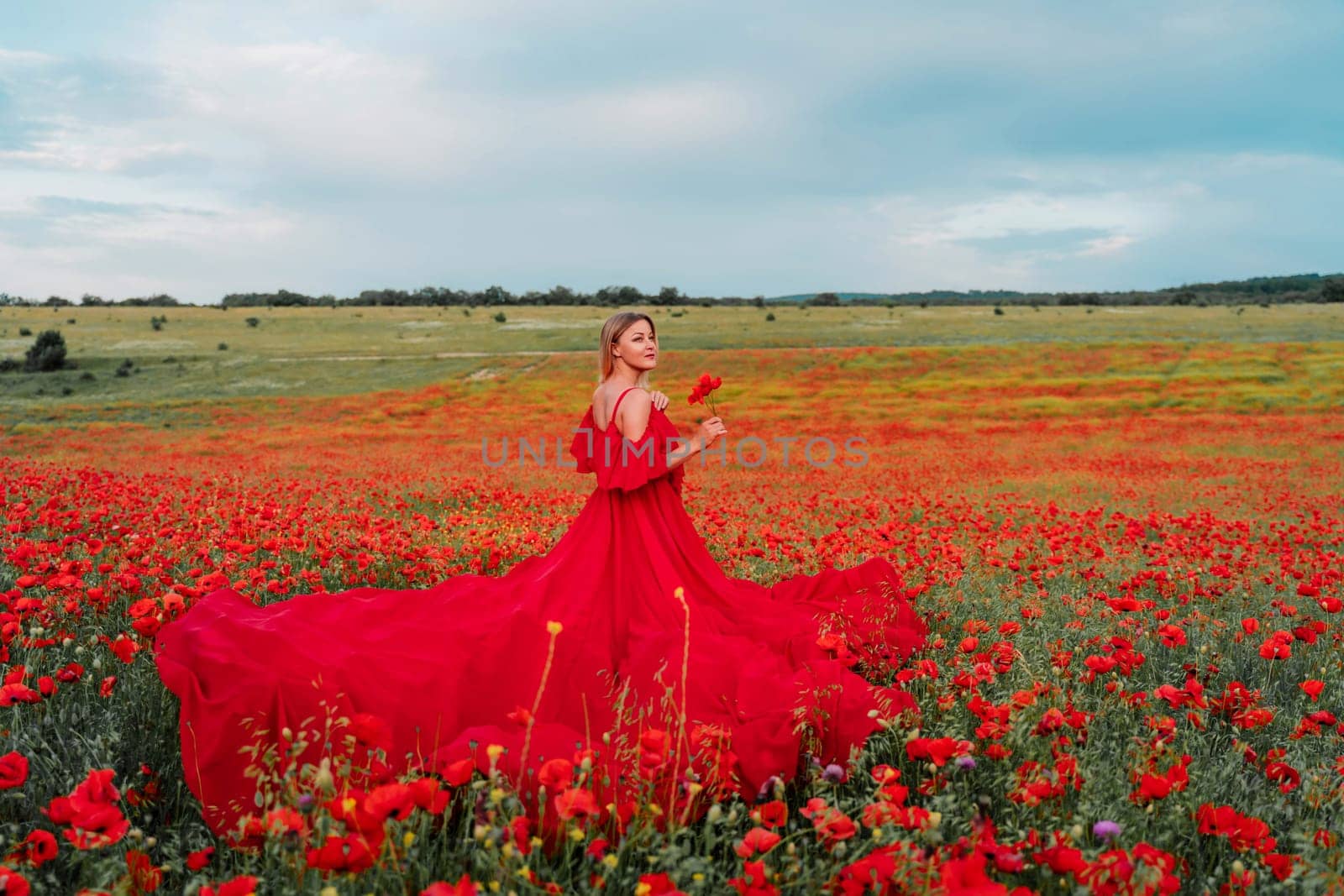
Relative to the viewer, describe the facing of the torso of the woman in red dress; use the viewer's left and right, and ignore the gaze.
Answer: facing away from the viewer and to the right of the viewer

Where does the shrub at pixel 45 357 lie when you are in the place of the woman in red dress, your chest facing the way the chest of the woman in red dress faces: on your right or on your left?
on your left
